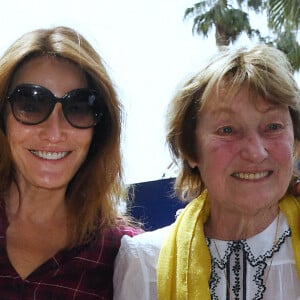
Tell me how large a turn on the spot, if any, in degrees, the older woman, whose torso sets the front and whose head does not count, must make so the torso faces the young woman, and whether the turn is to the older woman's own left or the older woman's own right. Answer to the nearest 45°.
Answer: approximately 90° to the older woman's own right

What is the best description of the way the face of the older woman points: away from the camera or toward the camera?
toward the camera

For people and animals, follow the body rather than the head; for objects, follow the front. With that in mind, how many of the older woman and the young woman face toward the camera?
2

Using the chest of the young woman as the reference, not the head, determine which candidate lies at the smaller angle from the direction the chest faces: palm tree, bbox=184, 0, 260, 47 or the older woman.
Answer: the older woman

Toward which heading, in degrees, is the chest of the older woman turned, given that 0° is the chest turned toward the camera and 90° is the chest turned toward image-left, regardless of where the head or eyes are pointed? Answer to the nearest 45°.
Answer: approximately 0°

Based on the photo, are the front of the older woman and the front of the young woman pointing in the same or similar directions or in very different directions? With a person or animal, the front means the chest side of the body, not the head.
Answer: same or similar directions

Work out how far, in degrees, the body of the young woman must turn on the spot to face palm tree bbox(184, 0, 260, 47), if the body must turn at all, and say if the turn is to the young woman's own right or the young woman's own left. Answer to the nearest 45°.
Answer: approximately 180°

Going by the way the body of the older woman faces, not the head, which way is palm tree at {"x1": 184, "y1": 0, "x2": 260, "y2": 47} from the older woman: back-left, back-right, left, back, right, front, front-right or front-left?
back

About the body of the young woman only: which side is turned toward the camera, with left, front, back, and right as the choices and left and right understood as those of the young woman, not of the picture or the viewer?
front
